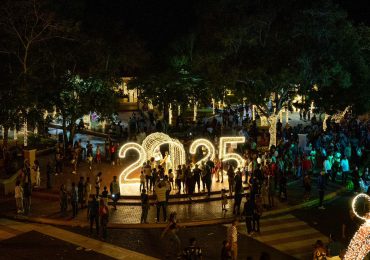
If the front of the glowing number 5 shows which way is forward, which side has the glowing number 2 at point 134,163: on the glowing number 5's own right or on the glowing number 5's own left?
on the glowing number 5's own right

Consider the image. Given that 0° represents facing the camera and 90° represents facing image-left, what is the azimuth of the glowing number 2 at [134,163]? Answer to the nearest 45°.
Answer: approximately 0°

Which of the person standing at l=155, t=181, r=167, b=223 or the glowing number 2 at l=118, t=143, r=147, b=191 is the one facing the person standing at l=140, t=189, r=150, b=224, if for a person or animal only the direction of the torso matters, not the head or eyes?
the glowing number 2
